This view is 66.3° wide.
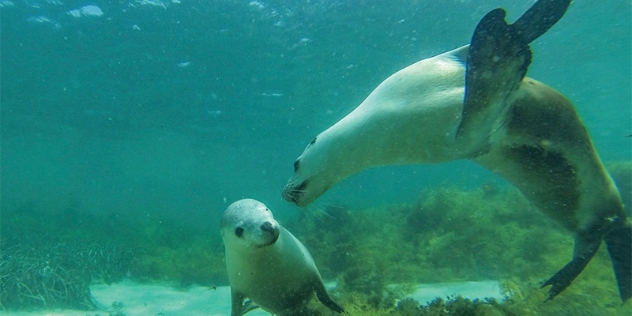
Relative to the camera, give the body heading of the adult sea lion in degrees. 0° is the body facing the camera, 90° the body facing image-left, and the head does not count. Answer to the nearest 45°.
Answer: approximately 90°

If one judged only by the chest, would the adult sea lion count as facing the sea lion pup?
yes
